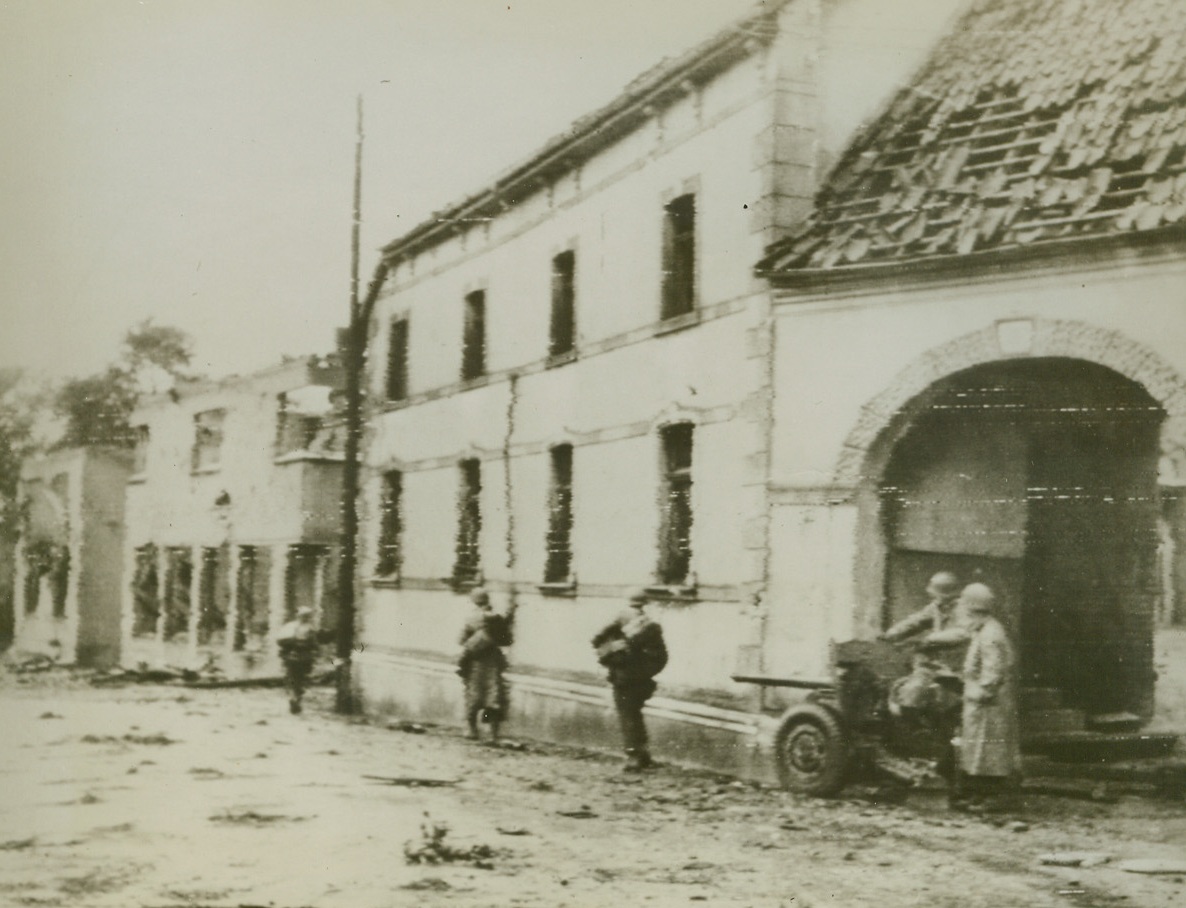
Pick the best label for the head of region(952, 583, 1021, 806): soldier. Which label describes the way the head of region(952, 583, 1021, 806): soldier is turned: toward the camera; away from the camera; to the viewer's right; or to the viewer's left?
to the viewer's left

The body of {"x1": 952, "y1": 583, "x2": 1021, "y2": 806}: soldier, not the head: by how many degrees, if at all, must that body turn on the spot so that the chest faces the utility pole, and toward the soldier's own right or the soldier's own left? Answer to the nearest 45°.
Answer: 0° — they already face it

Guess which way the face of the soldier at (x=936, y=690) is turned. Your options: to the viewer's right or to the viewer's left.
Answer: to the viewer's left

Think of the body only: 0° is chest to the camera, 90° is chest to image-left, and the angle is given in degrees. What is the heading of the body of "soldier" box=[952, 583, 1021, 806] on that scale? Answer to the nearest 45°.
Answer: approximately 90°

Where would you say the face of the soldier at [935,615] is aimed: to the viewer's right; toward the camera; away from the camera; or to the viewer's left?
to the viewer's left

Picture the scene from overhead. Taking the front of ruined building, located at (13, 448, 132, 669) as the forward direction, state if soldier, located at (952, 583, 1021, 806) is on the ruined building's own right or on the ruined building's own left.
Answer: on the ruined building's own left
